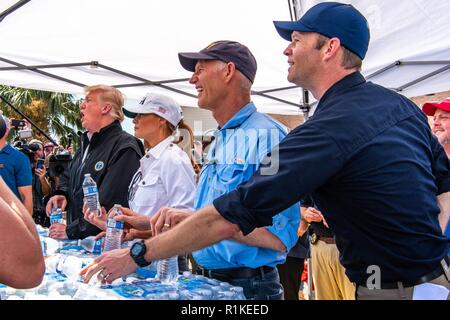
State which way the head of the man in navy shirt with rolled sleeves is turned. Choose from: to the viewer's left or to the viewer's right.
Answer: to the viewer's left

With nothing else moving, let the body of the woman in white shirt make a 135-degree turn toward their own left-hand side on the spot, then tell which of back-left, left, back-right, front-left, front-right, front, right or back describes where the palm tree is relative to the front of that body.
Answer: back-left

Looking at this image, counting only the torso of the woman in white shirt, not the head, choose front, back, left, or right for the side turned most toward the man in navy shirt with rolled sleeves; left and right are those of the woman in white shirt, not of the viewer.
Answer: left

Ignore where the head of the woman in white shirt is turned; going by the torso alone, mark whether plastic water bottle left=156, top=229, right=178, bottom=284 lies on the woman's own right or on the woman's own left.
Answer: on the woman's own left

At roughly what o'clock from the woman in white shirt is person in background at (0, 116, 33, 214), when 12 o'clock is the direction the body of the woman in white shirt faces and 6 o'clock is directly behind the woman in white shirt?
The person in background is roughly at 2 o'clock from the woman in white shirt.
